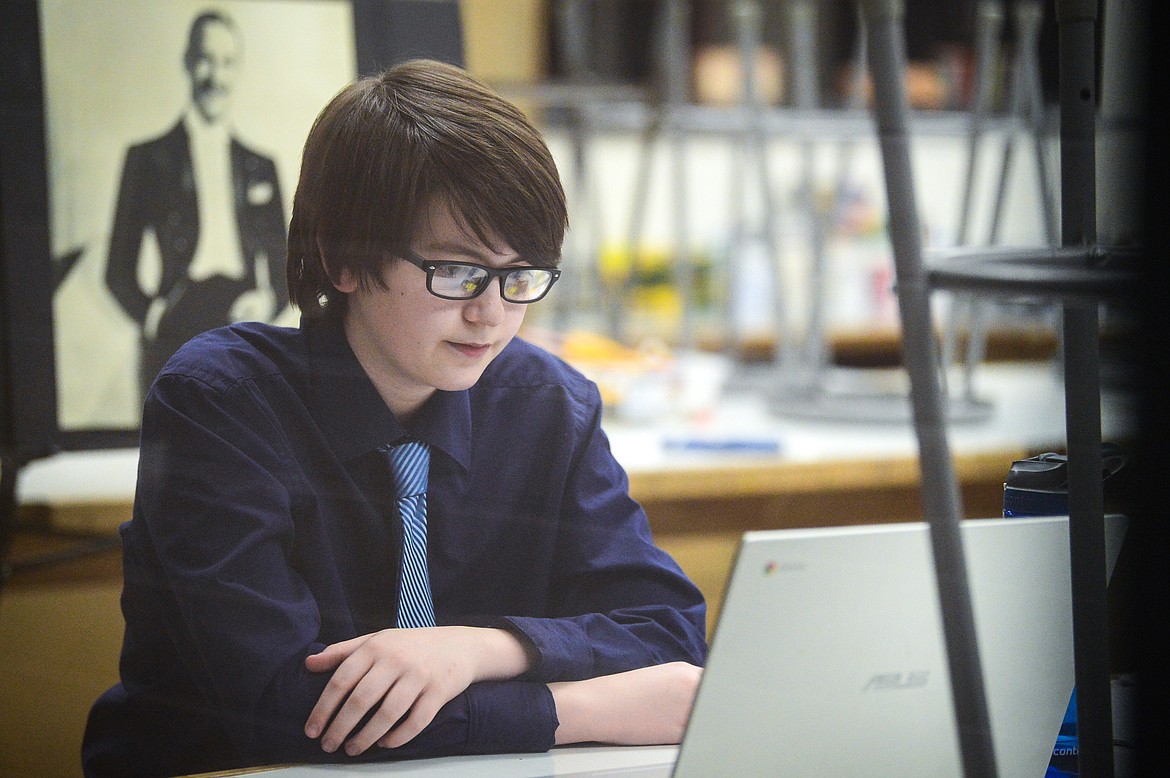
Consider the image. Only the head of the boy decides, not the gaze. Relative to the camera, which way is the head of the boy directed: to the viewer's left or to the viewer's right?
to the viewer's right

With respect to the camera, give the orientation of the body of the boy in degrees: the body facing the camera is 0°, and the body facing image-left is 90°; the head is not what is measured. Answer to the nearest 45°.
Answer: approximately 315°

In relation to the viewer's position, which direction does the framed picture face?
facing the viewer

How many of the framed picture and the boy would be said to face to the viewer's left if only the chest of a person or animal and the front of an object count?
0
